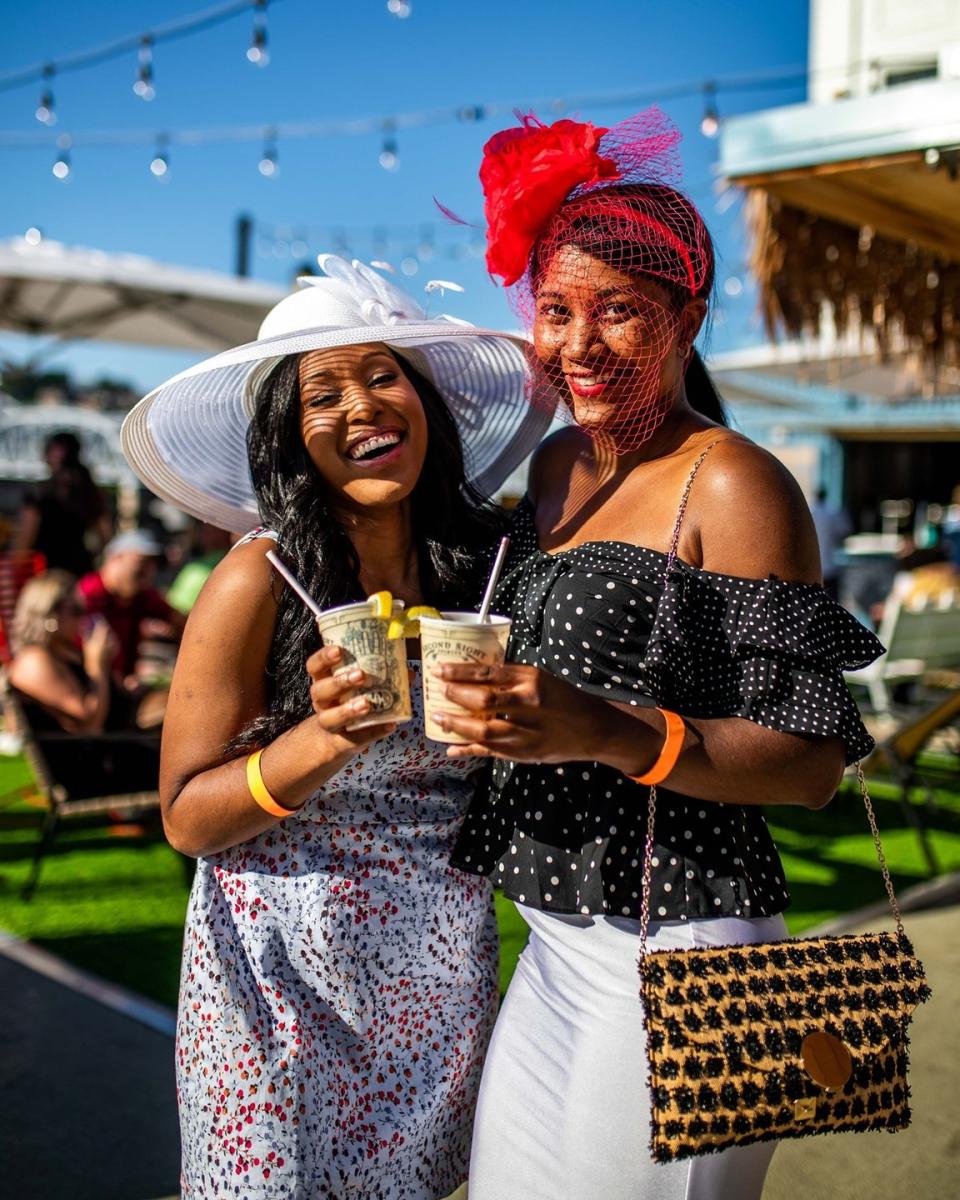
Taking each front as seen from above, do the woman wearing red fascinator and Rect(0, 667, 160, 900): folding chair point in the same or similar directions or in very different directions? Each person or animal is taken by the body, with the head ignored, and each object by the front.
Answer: very different directions

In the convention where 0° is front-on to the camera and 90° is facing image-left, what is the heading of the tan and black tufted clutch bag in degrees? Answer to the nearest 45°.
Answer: approximately 0°

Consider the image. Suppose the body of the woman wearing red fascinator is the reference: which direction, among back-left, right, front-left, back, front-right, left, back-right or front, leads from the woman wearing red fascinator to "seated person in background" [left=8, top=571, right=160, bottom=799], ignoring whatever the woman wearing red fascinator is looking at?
right

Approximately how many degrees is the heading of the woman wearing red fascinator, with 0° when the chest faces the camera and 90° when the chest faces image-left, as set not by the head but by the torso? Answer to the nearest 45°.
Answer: approximately 45°

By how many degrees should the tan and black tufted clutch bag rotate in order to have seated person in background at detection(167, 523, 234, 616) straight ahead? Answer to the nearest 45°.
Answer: approximately 135° to its right

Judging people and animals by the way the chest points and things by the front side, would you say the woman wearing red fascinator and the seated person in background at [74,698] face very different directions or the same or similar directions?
very different directions

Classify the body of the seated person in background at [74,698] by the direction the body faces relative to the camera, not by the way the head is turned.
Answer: to the viewer's right

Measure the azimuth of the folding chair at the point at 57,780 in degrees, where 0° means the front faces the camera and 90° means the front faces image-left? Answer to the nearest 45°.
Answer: approximately 270°

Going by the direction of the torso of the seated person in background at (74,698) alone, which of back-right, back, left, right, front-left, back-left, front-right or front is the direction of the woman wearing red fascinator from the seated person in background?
right
